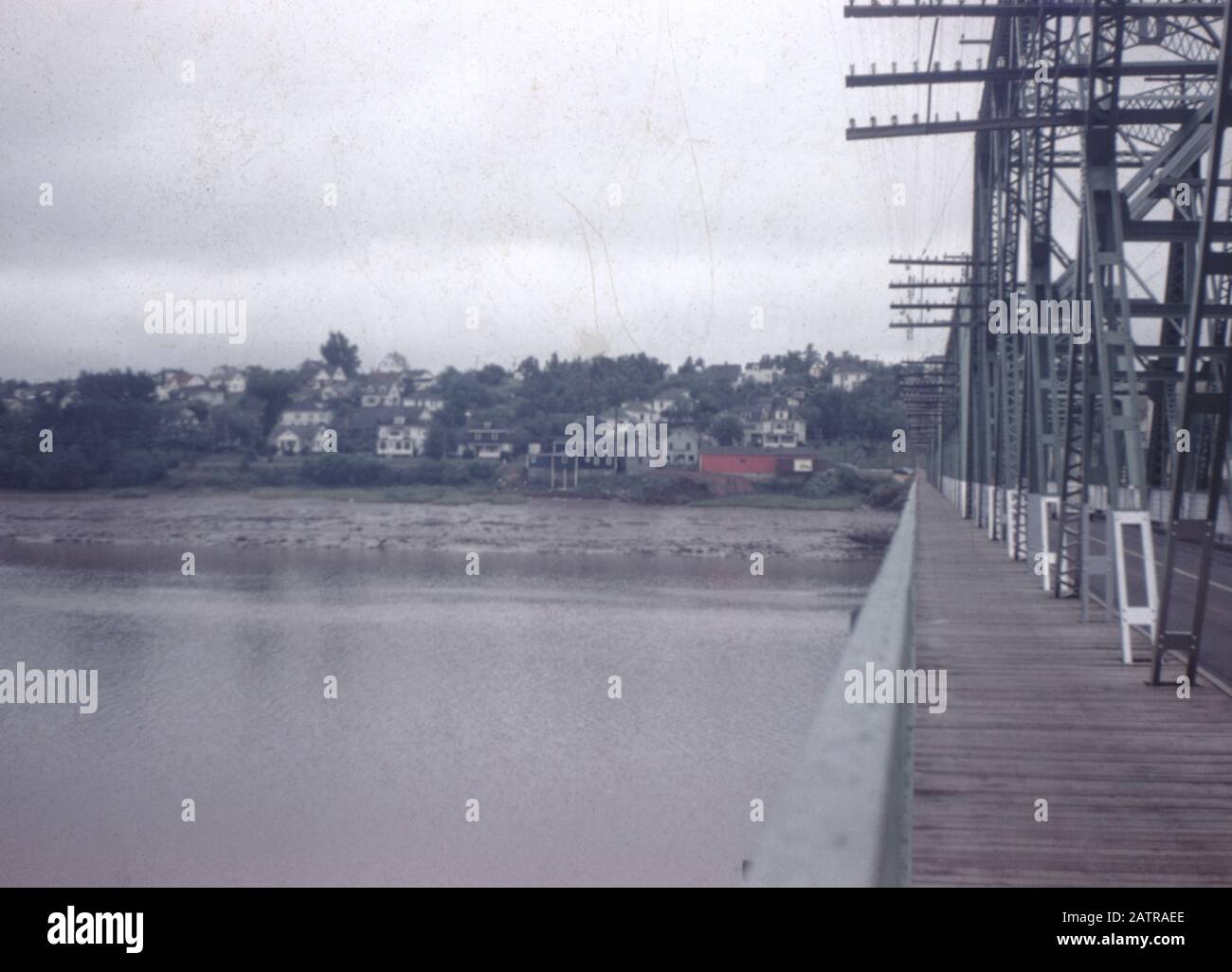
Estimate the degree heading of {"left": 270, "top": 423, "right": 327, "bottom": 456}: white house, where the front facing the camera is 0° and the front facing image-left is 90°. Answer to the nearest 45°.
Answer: approximately 0°

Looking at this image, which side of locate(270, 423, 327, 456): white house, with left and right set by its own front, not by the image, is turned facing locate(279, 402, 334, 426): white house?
back
